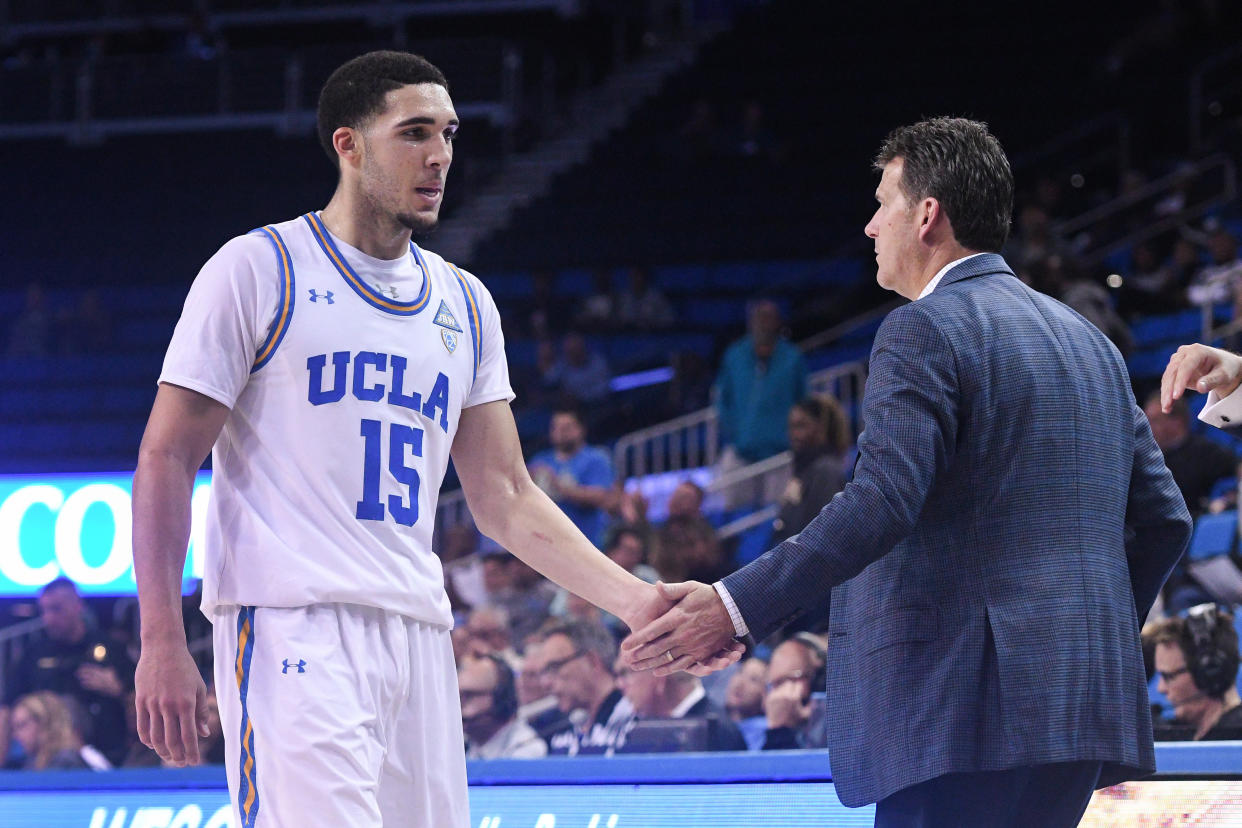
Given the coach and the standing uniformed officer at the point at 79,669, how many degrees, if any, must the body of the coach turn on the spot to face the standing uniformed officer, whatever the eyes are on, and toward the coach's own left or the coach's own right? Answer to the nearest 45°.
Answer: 0° — they already face them

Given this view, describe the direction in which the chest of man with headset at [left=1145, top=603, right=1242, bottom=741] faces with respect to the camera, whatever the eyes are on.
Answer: to the viewer's left

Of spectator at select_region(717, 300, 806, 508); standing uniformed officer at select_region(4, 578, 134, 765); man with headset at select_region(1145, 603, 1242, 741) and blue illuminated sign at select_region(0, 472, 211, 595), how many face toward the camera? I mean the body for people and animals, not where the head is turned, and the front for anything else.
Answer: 3

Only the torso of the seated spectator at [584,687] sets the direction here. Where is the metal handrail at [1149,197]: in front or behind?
behind

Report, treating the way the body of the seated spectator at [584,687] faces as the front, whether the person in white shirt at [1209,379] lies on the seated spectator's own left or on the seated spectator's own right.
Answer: on the seated spectator's own left

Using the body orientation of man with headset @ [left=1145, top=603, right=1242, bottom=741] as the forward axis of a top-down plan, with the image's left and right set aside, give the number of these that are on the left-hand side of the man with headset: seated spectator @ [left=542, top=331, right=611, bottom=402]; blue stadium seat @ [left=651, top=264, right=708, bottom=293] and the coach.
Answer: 1

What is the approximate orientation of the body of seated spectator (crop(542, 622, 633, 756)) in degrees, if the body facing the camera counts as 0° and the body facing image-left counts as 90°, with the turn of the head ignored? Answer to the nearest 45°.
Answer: approximately 45°

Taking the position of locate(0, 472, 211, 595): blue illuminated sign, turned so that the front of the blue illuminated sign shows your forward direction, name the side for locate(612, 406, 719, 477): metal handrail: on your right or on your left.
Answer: on your left

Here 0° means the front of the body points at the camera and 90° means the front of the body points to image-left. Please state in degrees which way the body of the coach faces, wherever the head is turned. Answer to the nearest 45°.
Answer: approximately 135°

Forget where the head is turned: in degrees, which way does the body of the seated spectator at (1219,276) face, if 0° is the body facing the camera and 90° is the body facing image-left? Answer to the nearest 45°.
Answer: approximately 45°

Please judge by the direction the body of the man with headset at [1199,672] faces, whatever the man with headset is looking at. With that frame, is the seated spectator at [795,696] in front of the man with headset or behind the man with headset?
in front

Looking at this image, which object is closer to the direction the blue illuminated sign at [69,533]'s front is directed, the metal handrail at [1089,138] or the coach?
the coach

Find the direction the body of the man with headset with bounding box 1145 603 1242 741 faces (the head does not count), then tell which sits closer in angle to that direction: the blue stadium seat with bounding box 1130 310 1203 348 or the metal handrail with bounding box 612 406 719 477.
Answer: the metal handrail

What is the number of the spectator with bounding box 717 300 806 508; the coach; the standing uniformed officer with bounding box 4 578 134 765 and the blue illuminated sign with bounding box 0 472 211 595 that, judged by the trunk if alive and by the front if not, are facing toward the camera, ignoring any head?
3
